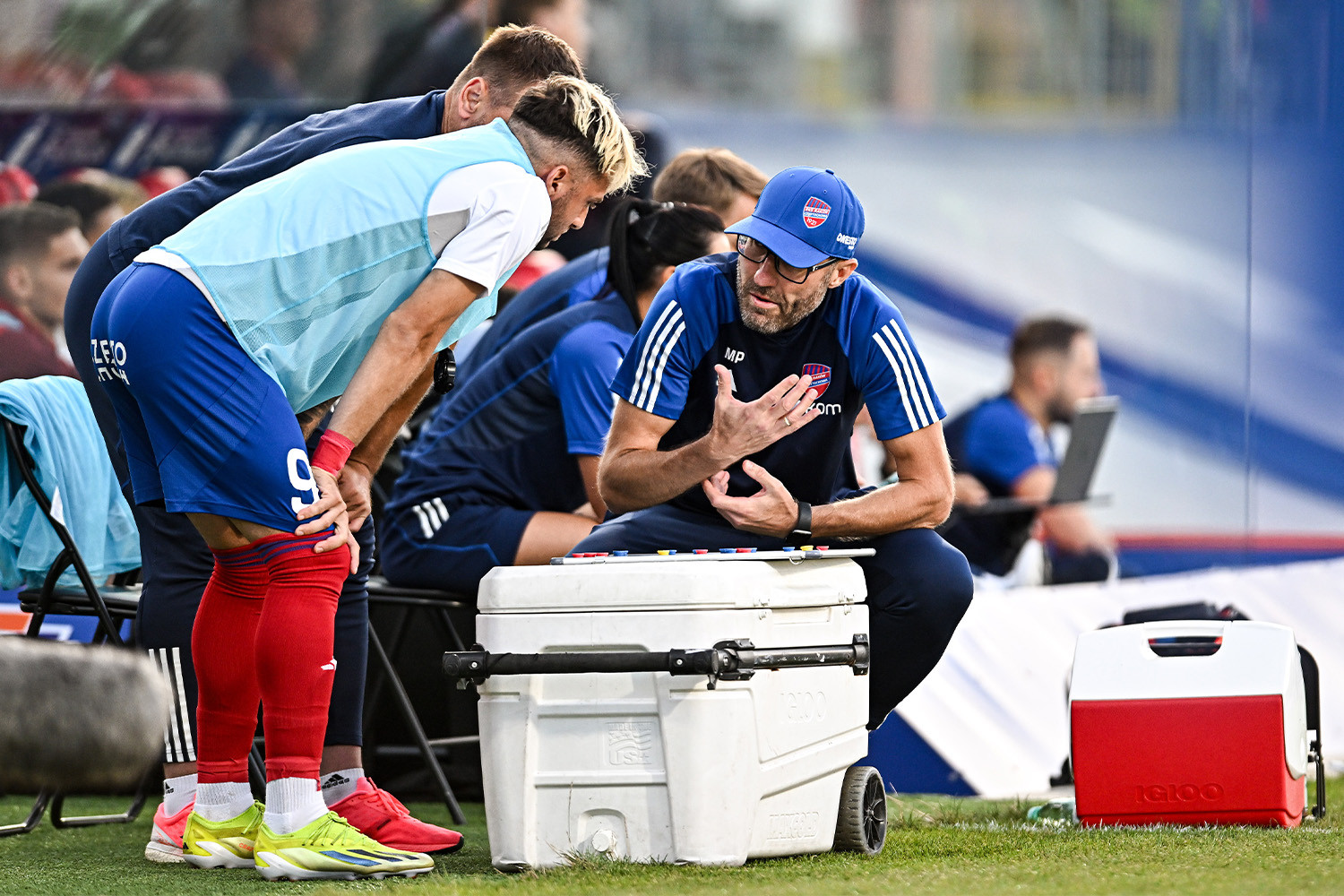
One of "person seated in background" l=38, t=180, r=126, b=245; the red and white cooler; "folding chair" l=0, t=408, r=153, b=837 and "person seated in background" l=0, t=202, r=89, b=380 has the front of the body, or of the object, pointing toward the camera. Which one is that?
the red and white cooler

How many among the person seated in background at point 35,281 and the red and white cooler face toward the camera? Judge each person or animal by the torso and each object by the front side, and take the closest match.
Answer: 1

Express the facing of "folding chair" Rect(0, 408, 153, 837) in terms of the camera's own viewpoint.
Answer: facing to the right of the viewer
